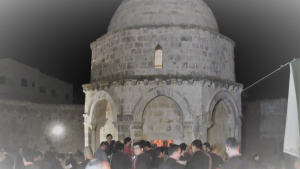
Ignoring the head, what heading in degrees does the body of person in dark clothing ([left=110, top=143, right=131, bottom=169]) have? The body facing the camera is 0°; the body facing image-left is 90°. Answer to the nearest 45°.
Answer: approximately 180°

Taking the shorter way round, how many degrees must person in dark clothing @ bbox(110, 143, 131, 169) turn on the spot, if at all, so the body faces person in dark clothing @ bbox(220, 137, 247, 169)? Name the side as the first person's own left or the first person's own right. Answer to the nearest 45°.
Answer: approximately 135° to the first person's own right

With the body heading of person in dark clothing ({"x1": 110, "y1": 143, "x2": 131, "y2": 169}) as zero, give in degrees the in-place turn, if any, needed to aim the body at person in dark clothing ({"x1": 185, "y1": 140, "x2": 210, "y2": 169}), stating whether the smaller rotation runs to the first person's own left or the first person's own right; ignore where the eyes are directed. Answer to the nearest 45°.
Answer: approximately 135° to the first person's own right

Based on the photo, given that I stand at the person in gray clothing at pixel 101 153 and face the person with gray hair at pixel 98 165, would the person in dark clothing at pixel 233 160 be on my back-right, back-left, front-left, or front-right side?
front-left
